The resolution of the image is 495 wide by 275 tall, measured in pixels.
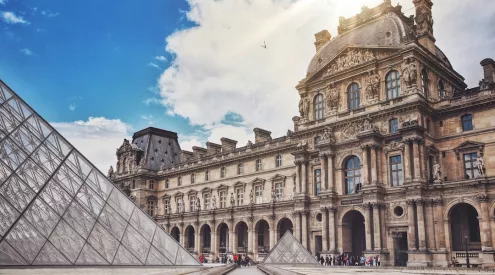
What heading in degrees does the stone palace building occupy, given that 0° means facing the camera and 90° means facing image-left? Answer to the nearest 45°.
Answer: approximately 45°

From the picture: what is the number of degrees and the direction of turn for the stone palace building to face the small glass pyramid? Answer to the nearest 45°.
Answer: approximately 45° to its right

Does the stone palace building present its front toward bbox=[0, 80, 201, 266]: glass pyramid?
yes
